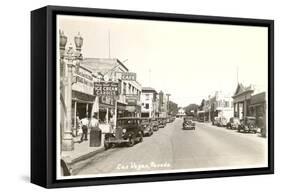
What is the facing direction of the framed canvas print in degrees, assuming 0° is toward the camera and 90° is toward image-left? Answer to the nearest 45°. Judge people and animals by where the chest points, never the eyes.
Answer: approximately 315°
